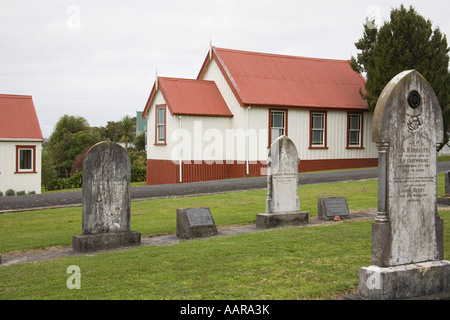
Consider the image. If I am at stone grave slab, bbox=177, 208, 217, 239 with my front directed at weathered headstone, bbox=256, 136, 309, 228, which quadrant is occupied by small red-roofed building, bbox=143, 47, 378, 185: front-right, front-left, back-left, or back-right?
front-left

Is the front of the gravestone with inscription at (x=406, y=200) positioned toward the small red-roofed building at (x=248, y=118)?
no

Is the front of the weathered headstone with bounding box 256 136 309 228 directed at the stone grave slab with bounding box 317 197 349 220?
no

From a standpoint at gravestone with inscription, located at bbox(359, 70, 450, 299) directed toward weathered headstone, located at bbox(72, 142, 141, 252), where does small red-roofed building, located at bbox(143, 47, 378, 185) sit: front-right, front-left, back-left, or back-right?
front-right

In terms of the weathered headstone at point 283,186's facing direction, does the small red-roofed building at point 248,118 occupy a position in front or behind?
behind

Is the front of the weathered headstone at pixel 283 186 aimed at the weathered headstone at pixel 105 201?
no

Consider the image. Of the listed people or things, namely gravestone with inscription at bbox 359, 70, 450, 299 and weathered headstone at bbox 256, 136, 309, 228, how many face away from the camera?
0

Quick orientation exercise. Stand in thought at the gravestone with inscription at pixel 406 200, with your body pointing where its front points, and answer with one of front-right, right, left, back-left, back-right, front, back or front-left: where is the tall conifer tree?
back-left

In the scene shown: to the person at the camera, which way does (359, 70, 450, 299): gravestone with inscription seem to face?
facing the viewer and to the right of the viewer

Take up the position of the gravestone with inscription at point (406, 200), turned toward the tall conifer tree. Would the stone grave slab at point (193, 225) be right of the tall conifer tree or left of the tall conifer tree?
left

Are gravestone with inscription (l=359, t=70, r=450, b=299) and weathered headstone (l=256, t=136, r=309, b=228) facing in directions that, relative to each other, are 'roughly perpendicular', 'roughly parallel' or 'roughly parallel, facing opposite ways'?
roughly parallel

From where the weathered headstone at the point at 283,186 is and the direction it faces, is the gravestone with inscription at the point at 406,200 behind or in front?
in front

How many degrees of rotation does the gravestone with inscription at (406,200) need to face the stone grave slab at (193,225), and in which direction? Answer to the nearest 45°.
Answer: approximately 180°

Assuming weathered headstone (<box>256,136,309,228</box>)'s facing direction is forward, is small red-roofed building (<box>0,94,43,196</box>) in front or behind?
behind
